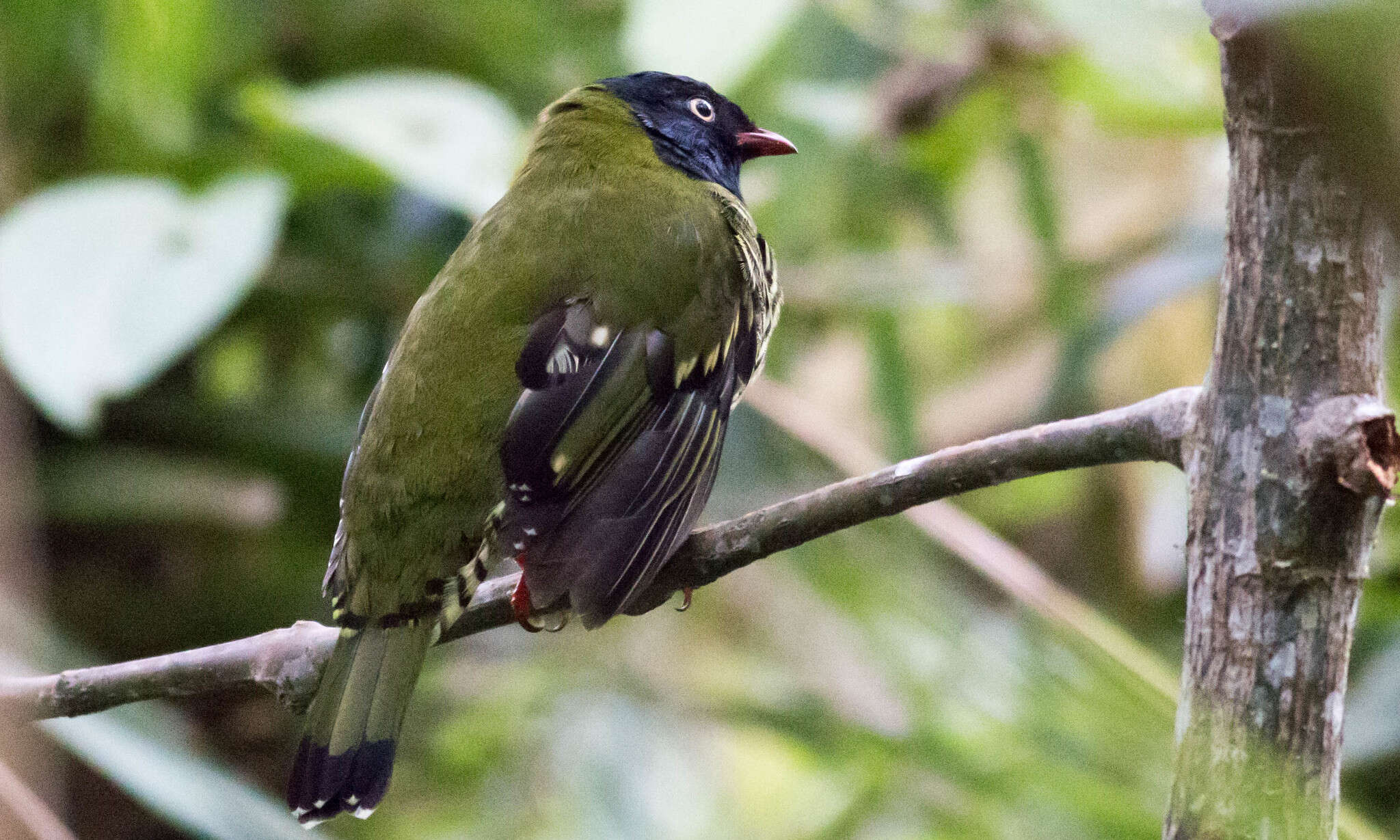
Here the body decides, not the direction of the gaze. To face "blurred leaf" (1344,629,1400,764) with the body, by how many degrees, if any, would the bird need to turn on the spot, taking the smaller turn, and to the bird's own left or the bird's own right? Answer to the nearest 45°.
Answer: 0° — it already faces it

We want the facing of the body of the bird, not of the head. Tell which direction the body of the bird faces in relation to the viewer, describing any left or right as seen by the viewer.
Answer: facing away from the viewer and to the right of the viewer

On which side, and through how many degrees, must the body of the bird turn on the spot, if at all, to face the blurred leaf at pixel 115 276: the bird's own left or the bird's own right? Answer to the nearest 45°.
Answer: approximately 90° to the bird's own left

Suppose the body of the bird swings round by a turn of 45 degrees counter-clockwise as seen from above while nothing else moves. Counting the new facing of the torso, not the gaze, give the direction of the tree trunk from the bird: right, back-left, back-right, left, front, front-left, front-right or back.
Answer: back-right

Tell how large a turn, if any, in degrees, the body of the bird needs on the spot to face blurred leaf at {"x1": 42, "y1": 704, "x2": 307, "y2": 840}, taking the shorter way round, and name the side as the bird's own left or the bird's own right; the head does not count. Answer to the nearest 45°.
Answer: approximately 90° to the bird's own left

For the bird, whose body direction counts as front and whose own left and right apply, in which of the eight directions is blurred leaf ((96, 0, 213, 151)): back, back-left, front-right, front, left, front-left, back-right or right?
left

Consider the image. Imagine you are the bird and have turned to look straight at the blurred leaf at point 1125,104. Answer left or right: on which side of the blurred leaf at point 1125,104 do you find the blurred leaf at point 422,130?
left

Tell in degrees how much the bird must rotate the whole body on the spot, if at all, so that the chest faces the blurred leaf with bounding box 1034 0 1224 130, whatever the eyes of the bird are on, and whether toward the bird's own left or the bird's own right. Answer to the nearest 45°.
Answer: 0° — it already faces it
